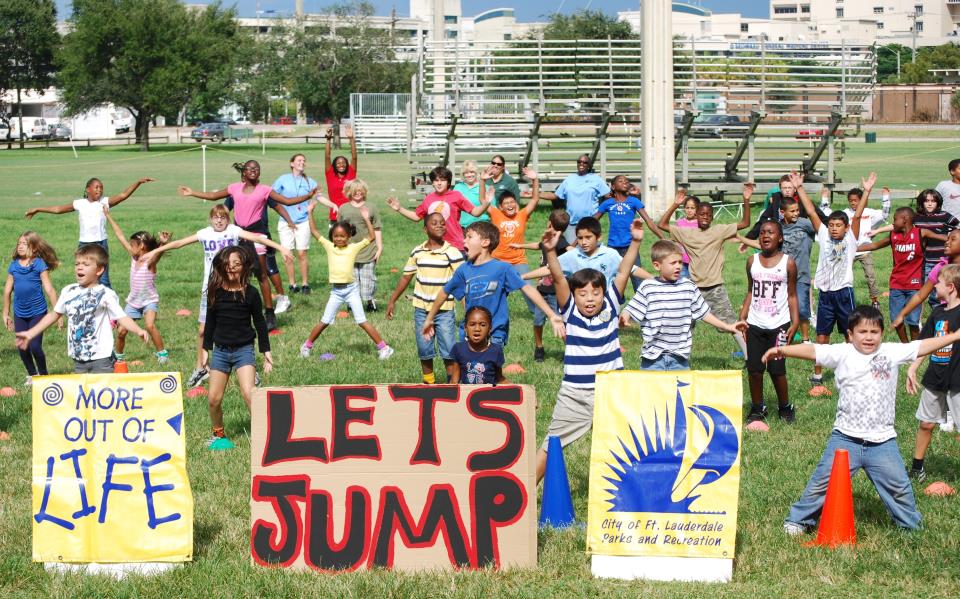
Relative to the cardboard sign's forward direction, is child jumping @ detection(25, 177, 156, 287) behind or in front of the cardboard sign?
behind

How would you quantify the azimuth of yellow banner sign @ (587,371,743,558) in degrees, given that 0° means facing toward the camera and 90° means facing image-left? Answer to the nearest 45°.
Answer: approximately 0°

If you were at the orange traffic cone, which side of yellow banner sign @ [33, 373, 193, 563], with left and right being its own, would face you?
left
